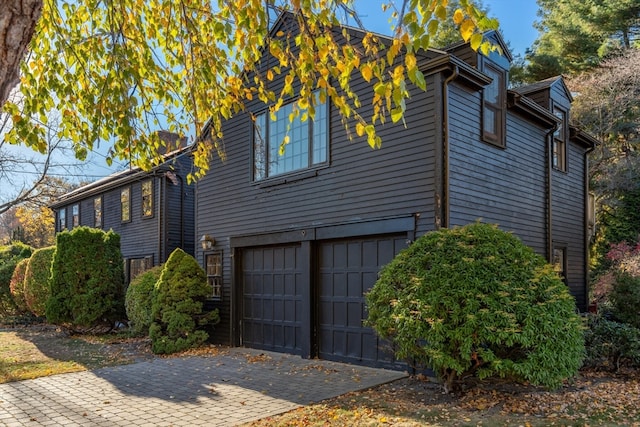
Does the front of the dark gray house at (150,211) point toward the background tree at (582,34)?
no

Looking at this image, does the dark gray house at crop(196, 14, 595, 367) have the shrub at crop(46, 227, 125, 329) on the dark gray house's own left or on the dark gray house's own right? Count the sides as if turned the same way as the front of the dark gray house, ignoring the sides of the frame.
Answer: on the dark gray house's own right

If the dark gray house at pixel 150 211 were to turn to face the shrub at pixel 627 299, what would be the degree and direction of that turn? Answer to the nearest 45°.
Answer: approximately 90° to its left

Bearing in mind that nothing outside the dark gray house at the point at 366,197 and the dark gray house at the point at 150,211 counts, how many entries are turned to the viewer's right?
0

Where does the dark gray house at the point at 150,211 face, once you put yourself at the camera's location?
facing the viewer and to the left of the viewer

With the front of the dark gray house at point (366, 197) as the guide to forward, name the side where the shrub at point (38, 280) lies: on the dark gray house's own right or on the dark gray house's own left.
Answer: on the dark gray house's own right

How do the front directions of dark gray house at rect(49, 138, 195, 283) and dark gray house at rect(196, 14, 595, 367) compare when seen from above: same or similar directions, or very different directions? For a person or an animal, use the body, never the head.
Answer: same or similar directions

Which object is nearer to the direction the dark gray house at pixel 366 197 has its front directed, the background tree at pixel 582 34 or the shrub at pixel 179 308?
the shrub

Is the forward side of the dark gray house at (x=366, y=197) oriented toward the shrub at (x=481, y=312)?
no

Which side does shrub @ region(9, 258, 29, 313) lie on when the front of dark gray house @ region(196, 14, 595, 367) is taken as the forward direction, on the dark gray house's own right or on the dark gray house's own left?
on the dark gray house's own right

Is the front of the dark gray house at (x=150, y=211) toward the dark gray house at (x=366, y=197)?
no

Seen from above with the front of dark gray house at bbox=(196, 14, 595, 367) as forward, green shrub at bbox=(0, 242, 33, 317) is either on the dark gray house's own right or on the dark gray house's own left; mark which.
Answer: on the dark gray house's own right
